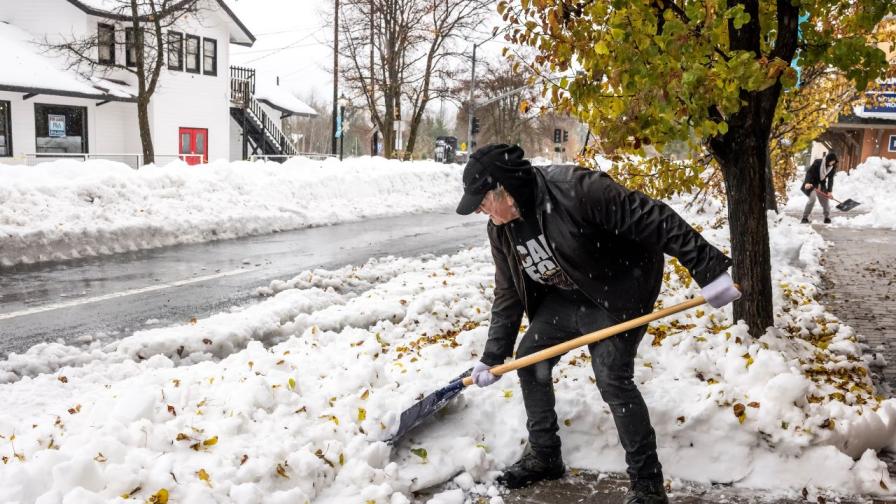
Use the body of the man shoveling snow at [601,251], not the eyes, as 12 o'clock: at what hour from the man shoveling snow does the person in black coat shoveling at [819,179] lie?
The person in black coat shoveling is roughly at 5 o'clock from the man shoveling snow.

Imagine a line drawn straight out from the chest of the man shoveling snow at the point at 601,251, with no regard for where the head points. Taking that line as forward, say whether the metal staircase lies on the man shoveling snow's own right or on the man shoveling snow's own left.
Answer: on the man shoveling snow's own right

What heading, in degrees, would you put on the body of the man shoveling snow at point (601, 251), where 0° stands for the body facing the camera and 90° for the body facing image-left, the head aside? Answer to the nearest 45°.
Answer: approximately 45°

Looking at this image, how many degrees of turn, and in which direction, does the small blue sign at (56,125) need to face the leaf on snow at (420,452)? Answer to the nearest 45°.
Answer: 0° — it already faces it

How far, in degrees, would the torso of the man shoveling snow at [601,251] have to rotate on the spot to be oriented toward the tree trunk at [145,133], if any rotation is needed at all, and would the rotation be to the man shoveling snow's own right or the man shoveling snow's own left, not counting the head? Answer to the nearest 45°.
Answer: approximately 90° to the man shoveling snow's own right

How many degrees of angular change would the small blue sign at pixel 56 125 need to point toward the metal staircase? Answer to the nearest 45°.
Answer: approximately 135° to its left
